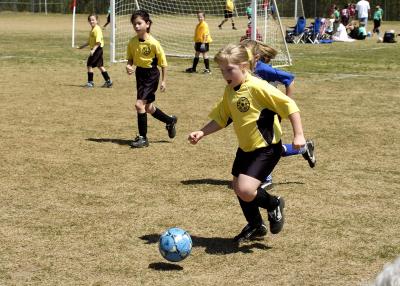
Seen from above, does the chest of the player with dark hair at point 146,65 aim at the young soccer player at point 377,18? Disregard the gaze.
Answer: no

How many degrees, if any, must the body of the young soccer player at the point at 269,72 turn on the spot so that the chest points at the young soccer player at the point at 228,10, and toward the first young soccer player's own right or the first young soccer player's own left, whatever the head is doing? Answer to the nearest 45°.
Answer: approximately 90° to the first young soccer player's own right

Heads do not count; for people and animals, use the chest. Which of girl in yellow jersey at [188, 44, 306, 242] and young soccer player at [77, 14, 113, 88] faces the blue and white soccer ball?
the girl in yellow jersey

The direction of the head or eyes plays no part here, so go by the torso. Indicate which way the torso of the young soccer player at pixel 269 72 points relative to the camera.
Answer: to the viewer's left

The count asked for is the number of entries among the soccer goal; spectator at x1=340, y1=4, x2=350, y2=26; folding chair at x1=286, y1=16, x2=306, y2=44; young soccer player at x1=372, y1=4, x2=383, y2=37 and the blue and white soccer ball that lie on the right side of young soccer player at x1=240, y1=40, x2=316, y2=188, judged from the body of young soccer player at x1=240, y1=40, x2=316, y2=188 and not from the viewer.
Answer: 4

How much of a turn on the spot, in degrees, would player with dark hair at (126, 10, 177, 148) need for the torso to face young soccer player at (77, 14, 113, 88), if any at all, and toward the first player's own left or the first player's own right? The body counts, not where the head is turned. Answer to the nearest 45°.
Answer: approximately 135° to the first player's own right

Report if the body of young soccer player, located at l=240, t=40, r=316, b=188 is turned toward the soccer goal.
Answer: no

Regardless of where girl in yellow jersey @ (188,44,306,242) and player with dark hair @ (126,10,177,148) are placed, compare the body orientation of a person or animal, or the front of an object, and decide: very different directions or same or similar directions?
same or similar directions

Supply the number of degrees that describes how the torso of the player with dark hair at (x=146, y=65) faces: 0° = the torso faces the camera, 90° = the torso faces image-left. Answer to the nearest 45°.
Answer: approximately 45°

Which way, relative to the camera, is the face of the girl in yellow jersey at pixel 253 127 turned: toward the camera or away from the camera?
toward the camera

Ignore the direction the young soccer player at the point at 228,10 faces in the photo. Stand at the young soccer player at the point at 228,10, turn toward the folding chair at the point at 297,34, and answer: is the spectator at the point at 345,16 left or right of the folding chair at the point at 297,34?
left

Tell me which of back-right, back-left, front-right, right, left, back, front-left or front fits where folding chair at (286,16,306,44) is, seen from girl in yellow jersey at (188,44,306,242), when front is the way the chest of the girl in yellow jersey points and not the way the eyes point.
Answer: back-right

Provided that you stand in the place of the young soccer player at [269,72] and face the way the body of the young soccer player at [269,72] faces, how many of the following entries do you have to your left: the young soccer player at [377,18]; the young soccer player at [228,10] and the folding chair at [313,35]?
0

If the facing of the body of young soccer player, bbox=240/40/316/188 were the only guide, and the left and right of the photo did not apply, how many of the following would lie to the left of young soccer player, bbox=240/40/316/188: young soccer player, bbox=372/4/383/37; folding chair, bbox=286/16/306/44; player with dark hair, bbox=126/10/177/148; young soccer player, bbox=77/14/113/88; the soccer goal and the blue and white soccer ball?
1

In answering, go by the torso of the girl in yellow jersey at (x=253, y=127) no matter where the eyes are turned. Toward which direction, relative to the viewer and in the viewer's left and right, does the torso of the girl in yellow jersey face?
facing the viewer and to the left of the viewer
